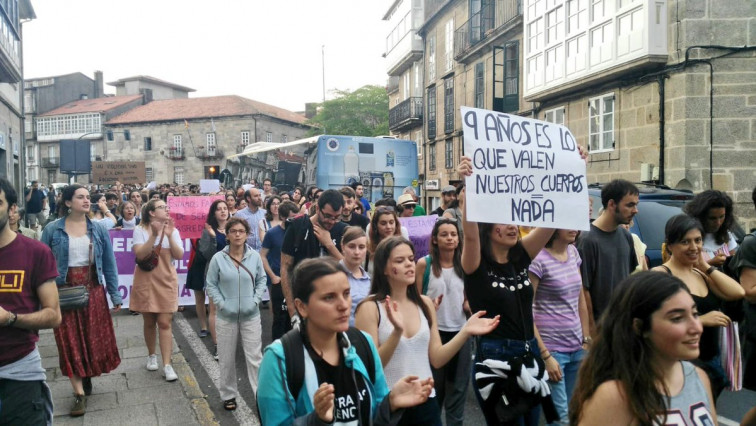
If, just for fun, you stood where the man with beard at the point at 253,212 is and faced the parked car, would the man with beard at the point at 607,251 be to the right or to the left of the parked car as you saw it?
right

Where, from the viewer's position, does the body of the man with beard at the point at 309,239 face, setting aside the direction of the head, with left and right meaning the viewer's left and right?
facing the viewer and to the right of the viewer

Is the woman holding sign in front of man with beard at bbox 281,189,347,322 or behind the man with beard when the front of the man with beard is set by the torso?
in front

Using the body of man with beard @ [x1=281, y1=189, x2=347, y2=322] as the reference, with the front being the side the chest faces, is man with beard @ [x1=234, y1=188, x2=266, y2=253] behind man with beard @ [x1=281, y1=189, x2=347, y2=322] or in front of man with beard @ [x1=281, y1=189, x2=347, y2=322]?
behind

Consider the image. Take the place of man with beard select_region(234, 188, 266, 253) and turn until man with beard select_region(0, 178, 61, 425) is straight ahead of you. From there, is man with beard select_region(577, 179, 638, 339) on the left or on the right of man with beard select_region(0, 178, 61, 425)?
left

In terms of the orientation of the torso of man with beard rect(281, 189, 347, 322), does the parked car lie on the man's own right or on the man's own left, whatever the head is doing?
on the man's own left
